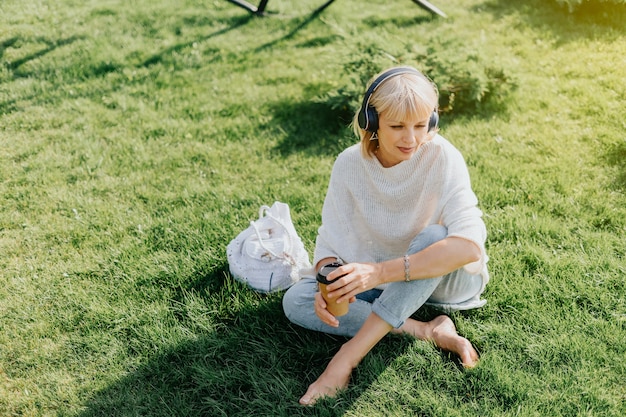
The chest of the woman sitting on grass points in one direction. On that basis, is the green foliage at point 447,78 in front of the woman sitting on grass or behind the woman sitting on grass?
behind

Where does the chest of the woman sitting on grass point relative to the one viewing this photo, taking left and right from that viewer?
facing the viewer
